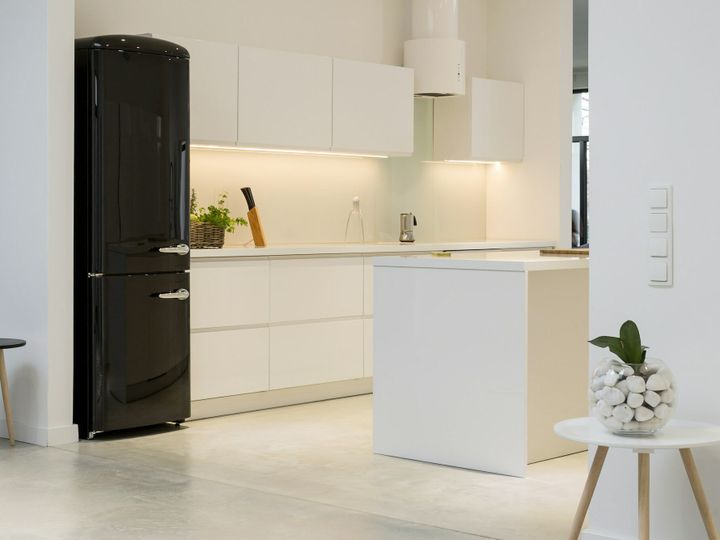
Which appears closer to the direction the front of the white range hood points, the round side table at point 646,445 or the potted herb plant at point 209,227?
the round side table

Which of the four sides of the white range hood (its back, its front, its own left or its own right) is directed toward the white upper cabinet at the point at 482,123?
left

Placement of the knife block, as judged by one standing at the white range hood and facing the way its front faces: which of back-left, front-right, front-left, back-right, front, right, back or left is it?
right

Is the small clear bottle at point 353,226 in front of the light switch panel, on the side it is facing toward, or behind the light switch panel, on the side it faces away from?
behind
